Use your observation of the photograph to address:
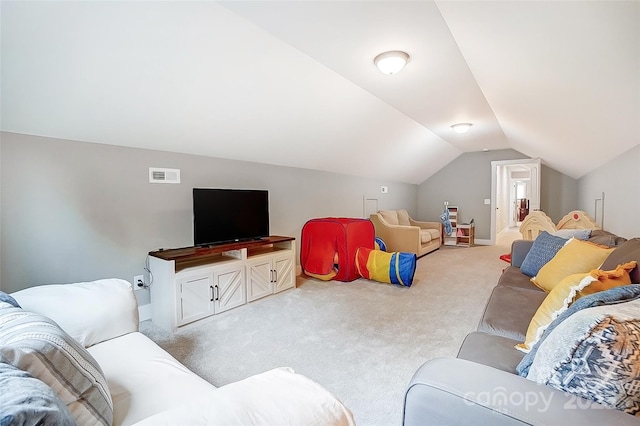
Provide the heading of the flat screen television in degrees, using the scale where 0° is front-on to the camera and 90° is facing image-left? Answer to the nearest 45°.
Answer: approximately 315°

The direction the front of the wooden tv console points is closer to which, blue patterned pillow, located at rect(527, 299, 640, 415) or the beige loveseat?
the blue patterned pillow

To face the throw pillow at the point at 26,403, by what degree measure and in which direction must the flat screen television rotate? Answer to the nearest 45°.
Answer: approximately 45° to its right

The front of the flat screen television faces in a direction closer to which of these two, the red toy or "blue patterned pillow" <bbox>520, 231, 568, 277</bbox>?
the blue patterned pillow

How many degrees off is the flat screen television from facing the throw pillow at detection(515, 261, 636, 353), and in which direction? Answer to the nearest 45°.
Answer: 0° — it already faces it

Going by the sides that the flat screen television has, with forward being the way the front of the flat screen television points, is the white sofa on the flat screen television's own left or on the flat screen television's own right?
on the flat screen television's own right

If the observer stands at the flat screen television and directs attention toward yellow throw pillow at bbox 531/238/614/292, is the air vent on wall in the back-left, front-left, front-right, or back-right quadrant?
back-right

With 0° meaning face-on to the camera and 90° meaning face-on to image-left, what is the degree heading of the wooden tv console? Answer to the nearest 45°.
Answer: approximately 315°

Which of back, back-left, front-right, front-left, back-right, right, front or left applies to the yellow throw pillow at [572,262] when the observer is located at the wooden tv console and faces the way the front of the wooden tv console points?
front

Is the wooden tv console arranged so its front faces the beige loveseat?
no

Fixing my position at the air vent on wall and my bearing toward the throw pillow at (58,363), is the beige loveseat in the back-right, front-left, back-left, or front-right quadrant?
back-left
